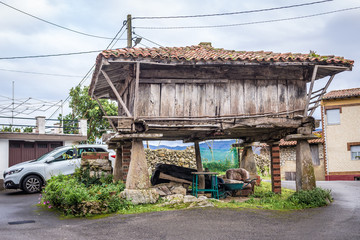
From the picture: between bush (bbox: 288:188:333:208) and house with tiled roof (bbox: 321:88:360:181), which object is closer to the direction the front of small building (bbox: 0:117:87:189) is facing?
the bush

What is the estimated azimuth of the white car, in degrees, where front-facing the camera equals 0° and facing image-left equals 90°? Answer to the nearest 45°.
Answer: approximately 45°

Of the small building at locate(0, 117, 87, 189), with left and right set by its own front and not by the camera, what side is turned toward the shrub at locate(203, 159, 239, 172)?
left

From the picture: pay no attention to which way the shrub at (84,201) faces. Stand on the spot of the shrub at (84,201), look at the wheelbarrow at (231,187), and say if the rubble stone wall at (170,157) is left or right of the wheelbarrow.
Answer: left

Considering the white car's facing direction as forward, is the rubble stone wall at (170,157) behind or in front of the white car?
behind

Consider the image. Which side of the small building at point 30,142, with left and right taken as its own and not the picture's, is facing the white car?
front

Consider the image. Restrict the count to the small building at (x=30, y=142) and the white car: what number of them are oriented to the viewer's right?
0

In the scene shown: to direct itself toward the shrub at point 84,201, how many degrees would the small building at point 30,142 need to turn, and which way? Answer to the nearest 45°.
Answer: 0° — it already faces it

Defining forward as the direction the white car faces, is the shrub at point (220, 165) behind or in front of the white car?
behind

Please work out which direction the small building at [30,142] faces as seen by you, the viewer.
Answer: facing the viewer
